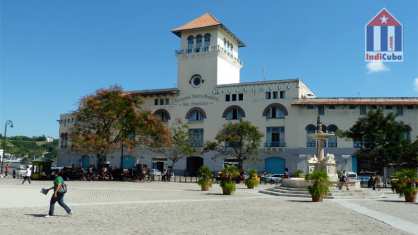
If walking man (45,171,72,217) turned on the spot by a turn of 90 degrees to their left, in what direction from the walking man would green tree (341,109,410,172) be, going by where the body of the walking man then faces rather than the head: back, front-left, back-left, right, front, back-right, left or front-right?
back-left

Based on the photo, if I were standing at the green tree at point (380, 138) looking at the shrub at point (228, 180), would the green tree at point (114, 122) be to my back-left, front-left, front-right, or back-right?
front-right

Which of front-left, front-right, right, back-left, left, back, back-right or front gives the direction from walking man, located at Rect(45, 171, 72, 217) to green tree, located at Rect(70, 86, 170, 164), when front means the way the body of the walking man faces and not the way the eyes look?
right

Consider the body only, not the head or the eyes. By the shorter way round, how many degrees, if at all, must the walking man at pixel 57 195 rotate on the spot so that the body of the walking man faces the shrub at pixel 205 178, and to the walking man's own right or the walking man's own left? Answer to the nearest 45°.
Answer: approximately 135° to the walking man's own right

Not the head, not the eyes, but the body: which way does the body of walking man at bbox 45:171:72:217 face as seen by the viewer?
to the viewer's left

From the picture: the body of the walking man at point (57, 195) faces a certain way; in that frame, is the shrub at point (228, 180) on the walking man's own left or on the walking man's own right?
on the walking man's own right

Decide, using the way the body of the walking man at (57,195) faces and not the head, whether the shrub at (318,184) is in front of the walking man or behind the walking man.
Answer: behind

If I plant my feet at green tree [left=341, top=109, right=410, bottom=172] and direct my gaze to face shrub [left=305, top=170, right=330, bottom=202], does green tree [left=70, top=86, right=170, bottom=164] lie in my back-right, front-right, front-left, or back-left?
front-right

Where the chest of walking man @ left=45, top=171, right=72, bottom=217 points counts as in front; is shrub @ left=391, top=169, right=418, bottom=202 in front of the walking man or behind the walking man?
behind
